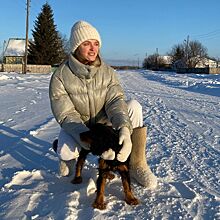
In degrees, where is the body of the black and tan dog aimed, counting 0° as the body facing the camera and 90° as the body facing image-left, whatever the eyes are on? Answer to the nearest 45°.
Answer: approximately 315°

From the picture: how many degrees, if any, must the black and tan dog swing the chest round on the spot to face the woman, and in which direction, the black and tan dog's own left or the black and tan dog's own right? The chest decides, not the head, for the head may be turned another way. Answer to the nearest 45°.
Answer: approximately 135° to the black and tan dog's own left
